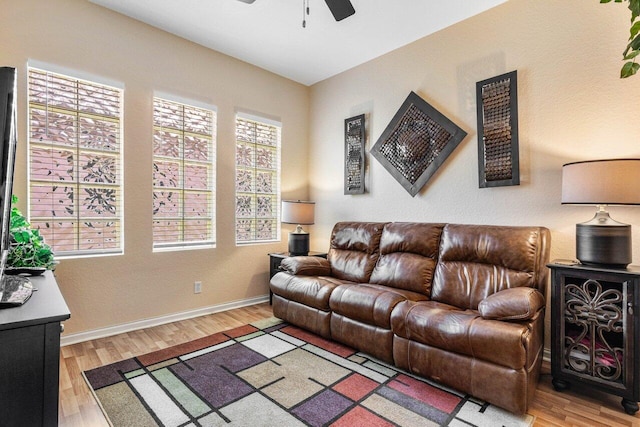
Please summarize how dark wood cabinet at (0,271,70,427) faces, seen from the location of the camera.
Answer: facing to the right of the viewer

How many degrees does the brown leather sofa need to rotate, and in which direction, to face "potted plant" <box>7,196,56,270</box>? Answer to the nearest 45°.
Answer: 0° — it already faces it

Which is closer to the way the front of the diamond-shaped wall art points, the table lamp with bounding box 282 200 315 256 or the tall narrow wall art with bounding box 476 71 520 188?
the table lamp

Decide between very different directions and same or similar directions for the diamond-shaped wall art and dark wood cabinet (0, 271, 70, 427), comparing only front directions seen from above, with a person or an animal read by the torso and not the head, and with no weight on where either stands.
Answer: very different directions

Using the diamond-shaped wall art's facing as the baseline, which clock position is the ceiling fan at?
The ceiling fan is roughly at 11 o'clock from the diamond-shaped wall art.

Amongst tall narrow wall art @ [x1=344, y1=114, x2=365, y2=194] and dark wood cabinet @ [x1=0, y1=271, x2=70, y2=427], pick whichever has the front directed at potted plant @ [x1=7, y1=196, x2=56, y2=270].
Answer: the tall narrow wall art

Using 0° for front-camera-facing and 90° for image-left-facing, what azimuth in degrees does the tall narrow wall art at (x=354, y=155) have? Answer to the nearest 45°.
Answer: approximately 45°

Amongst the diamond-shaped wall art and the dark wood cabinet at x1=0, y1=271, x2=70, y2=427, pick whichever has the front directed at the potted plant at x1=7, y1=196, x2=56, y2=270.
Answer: the diamond-shaped wall art

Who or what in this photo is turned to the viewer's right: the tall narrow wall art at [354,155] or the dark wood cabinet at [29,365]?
the dark wood cabinet
